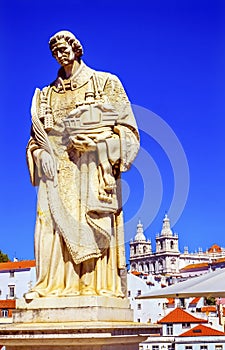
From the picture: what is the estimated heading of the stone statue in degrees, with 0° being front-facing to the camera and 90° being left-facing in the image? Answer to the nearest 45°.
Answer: approximately 0°
